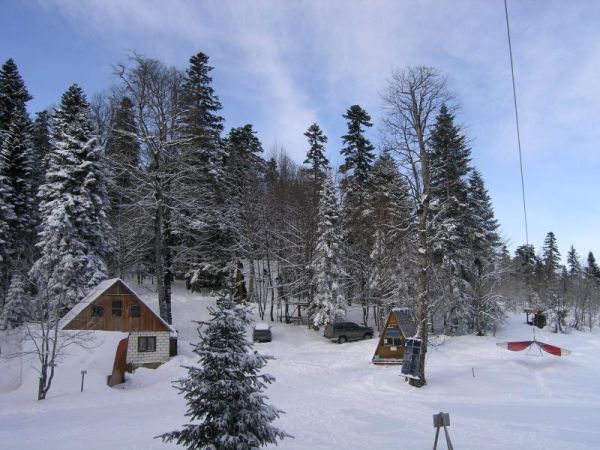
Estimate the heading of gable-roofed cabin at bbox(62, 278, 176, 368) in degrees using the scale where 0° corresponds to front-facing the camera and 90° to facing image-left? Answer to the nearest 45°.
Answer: approximately 0°

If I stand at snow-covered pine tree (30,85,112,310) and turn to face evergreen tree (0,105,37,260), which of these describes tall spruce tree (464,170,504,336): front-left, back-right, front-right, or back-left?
back-right

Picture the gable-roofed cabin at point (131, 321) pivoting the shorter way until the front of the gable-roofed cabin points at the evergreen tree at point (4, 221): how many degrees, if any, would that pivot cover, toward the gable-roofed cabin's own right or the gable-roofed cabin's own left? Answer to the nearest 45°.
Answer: approximately 135° to the gable-roofed cabin's own right
